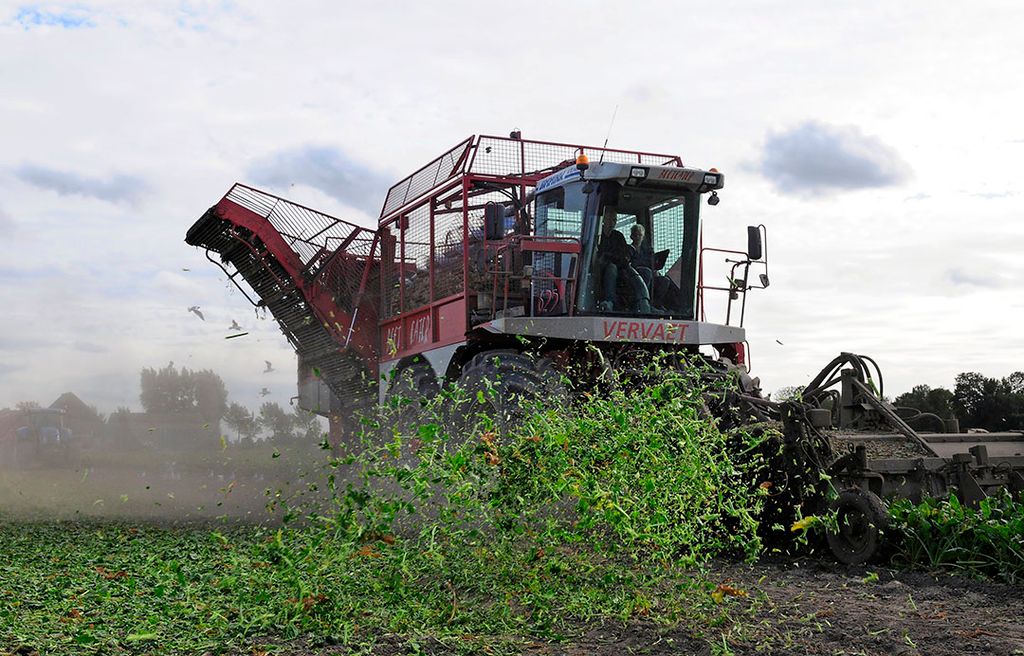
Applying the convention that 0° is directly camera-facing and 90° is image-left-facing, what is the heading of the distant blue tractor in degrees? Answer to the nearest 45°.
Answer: approximately 0°

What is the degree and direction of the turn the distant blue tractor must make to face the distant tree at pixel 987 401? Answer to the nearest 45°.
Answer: approximately 45° to its left

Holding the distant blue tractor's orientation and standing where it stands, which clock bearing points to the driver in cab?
The driver in cab is roughly at 11 o'clock from the distant blue tractor.
